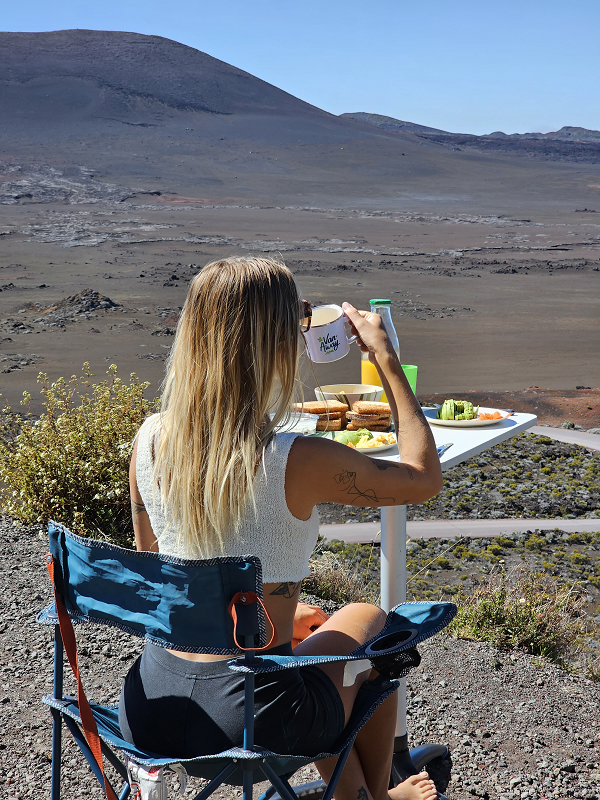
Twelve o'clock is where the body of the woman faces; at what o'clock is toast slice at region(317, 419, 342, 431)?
The toast slice is roughly at 11 o'clock from the woman.

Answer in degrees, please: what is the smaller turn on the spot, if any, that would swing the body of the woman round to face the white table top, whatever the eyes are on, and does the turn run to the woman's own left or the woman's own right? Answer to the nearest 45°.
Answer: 0° — they already face it

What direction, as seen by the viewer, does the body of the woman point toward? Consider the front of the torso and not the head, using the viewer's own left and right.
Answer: facing away from the viewer and to the right of the viewer

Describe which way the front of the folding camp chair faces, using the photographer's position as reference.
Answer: facing away from the viewer and to the right of the viewer
